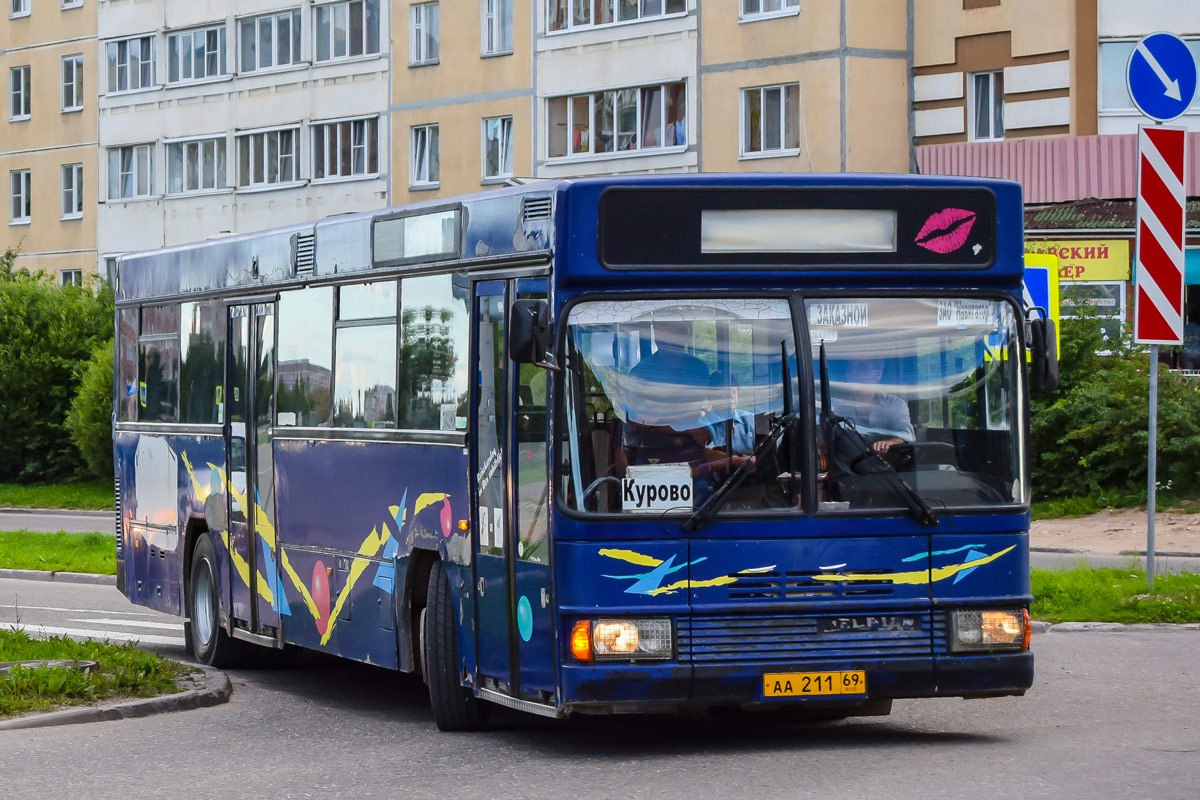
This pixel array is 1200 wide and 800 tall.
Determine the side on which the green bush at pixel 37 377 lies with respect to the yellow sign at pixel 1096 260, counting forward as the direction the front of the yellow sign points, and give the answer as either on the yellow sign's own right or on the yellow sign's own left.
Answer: on the yellow sign's own right

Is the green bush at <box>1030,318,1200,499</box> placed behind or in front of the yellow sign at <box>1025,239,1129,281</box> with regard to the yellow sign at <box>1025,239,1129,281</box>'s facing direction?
in front

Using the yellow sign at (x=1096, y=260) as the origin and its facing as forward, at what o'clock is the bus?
The bus is roughly at 12 o'clock from the yellow sign.

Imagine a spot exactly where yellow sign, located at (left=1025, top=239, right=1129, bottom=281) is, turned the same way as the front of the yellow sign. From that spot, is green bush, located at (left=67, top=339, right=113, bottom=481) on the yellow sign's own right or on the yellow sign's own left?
on the yellow sign's own right

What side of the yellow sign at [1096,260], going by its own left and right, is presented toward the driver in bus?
front

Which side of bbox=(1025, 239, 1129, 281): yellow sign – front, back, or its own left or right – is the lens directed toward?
front

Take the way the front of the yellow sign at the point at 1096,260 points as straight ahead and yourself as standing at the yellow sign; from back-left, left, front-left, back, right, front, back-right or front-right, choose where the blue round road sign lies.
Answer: front

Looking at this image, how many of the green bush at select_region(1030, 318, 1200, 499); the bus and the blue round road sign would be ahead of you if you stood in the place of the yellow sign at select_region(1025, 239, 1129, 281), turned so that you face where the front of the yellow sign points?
3

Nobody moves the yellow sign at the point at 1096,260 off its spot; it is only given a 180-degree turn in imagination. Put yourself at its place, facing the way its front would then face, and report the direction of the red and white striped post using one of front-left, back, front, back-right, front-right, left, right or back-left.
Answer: back
